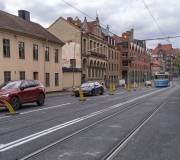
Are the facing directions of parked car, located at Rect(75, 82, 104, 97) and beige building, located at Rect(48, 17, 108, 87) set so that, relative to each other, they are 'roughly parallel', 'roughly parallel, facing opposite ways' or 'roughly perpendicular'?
roughly perpendicular

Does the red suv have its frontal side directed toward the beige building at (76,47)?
no

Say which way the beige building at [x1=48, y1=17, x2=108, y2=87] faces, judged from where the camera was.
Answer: facing the viewer and to the right of the viewer

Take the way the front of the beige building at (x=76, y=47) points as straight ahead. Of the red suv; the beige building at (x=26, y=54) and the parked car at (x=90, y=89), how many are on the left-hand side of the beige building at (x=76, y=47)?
0

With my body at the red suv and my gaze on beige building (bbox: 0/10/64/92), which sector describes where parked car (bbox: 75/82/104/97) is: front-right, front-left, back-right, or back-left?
front-right

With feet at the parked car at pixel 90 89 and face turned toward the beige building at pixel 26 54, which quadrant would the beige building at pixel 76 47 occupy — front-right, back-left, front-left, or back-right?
front-right

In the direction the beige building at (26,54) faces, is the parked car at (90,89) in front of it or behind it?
in front

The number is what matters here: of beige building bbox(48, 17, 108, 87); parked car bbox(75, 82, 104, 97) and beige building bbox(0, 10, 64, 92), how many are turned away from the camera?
0

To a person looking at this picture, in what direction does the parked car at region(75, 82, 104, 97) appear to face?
facing the viewer and to the left of the viewer

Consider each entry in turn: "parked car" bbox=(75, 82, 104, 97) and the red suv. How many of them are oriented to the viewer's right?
0

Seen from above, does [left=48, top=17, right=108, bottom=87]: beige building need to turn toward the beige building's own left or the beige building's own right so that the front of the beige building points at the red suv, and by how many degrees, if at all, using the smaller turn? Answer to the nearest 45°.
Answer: approximately 45° to the beige building's own right

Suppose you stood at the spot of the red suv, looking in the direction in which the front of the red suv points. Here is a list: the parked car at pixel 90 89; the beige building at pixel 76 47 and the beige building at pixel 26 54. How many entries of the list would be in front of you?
0

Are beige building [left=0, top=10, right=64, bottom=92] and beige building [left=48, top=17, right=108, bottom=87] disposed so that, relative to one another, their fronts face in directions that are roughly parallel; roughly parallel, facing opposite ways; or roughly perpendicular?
roughly parallel

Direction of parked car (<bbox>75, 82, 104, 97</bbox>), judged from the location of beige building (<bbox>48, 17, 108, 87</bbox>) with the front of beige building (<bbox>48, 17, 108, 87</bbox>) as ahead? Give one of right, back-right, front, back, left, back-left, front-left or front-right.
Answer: front-right

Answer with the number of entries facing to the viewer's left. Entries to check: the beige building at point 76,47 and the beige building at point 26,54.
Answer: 0

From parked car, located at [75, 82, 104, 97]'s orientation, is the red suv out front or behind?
out front
